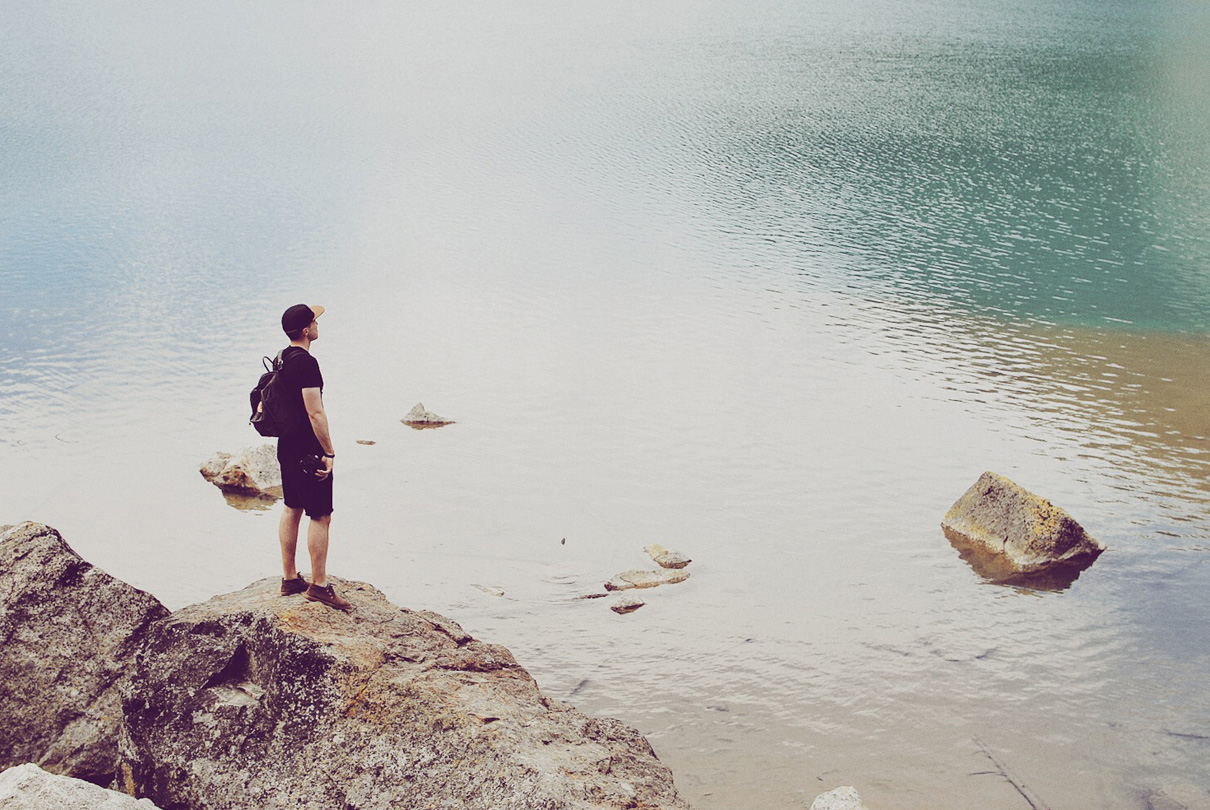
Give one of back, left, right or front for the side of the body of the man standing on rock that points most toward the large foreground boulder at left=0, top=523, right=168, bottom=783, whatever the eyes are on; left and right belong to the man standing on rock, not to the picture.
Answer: back

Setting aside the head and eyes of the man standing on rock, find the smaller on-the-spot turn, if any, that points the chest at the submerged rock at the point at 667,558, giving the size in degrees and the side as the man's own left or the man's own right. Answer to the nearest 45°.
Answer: approximately 45° to the man's own left

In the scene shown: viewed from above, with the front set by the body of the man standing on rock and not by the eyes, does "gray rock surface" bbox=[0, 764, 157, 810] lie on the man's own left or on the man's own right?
on the man's own right

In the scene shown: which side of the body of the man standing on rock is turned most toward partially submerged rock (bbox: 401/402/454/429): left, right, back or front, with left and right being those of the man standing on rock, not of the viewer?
left

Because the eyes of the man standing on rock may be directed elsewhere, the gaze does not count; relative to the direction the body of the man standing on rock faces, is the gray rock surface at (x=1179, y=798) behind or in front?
in front

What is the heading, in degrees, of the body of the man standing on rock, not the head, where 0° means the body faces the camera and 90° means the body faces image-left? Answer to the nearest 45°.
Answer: approximately 270°

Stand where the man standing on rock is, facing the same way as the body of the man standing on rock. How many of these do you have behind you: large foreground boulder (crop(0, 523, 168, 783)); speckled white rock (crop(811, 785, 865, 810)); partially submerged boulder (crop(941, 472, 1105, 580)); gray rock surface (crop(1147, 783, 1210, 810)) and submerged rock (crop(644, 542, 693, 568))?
1

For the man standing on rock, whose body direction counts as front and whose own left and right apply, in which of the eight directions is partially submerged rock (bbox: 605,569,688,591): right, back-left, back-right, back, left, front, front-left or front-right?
front-left

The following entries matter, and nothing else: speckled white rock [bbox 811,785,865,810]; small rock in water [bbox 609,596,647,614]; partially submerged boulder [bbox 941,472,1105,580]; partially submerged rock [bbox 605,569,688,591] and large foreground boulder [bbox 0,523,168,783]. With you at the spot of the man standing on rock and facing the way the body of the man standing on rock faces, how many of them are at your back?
1

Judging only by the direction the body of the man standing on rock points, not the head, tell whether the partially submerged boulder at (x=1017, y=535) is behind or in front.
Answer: in front

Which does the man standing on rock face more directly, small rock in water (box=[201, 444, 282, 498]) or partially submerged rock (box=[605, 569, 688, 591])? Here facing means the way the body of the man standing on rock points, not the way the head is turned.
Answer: the partially submerged rock

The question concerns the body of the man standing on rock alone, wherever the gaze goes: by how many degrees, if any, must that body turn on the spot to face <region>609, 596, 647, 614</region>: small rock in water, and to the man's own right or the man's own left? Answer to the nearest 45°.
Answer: approximately 45° to the man's own left

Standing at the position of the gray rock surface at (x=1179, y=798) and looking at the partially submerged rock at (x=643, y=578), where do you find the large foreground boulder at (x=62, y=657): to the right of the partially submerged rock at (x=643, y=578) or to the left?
left

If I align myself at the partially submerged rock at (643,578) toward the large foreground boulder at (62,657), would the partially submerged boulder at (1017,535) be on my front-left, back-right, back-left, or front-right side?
back-left
